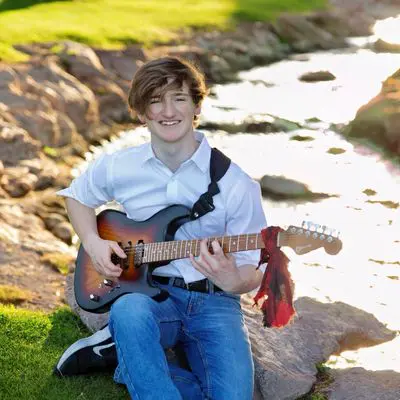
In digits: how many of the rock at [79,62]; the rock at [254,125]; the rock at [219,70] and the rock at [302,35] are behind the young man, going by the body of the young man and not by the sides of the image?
4

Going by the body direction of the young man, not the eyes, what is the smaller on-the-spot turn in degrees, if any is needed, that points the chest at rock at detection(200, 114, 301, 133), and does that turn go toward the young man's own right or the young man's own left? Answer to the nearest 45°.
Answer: approximately 180°

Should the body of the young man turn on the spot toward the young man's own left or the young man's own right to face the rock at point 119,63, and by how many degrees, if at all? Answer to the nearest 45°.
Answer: approximately 180°

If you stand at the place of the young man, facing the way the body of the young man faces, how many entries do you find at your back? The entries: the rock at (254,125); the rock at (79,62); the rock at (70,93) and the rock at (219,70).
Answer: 4

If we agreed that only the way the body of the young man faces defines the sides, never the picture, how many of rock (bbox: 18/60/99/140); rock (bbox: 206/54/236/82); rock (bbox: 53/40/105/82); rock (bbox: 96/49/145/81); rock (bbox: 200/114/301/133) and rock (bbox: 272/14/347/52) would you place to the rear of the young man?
6

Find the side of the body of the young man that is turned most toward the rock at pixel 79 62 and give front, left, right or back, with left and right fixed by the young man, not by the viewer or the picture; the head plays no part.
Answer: back

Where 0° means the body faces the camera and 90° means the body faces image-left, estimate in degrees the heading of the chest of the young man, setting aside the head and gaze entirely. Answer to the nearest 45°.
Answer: approximately 0°

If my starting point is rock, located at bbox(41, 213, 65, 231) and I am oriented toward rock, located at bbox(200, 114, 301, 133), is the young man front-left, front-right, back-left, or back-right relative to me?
back-right

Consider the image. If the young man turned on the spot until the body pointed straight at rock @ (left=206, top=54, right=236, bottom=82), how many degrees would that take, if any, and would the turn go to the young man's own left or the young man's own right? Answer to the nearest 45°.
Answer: approximately 180°

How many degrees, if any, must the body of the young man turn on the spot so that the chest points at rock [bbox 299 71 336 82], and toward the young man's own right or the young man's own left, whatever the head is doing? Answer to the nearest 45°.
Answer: approximately 180°

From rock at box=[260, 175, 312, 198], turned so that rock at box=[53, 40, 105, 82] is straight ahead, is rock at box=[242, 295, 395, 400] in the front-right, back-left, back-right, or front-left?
back-left

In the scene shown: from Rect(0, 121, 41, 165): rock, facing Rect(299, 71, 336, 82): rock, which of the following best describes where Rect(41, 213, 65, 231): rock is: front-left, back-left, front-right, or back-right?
back-right
